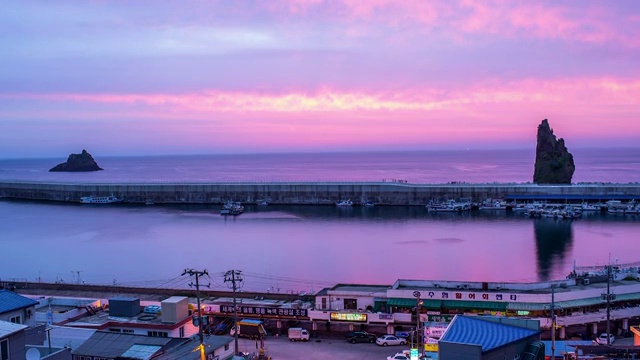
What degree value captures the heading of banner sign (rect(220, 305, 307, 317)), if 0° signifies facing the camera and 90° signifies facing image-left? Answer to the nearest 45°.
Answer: approximately 0°

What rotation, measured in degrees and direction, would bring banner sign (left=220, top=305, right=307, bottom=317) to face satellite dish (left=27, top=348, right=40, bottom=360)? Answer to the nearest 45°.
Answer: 0° — it already faces it

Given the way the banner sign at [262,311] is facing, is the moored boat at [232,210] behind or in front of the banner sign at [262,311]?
behind

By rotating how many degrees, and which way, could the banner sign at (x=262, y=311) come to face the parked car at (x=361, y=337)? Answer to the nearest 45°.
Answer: approximately 45° to its left

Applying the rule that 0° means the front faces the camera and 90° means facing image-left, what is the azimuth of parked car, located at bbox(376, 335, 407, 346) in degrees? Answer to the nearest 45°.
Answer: approximately 270°

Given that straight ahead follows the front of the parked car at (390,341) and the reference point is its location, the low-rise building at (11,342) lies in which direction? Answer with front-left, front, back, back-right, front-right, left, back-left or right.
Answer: back-right

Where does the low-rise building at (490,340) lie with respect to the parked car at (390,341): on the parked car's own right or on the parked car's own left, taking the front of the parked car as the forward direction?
on the parked car's own right

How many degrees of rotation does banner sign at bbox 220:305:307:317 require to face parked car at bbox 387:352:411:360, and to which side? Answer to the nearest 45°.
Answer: approximately 45° to its left

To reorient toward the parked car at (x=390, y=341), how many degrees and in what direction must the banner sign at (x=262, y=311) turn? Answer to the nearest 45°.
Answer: approximately 45° to its left

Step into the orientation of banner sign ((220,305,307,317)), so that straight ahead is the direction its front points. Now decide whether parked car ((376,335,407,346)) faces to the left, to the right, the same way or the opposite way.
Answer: to the left

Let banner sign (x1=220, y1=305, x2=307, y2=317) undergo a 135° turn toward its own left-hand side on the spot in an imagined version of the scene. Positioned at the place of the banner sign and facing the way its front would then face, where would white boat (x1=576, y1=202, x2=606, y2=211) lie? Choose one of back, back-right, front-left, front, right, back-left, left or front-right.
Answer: front

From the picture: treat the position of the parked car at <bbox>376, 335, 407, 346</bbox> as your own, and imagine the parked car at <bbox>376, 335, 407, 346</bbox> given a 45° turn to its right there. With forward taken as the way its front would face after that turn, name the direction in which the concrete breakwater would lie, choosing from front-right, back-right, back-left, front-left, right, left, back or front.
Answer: back-left
